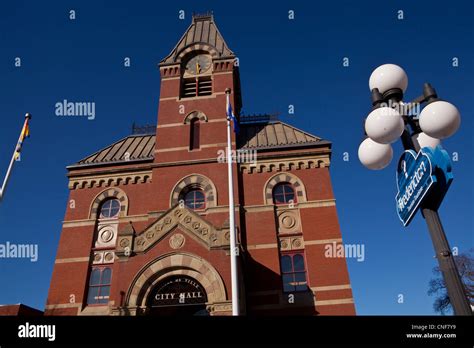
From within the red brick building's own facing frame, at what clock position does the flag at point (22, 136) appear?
The flag is roughly at 2 o'clock from the red brick building.

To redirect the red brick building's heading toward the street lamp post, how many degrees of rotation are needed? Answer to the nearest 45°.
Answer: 0° — it already faces it

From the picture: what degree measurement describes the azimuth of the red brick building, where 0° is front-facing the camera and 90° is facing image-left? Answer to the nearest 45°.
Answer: approximately 0°

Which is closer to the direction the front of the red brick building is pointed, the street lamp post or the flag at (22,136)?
the street lamp post
